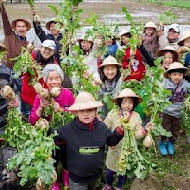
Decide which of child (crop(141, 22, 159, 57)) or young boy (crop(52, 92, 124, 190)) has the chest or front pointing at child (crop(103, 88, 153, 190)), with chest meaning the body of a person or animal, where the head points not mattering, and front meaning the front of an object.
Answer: child (crop(141, 22, 159, 57))
